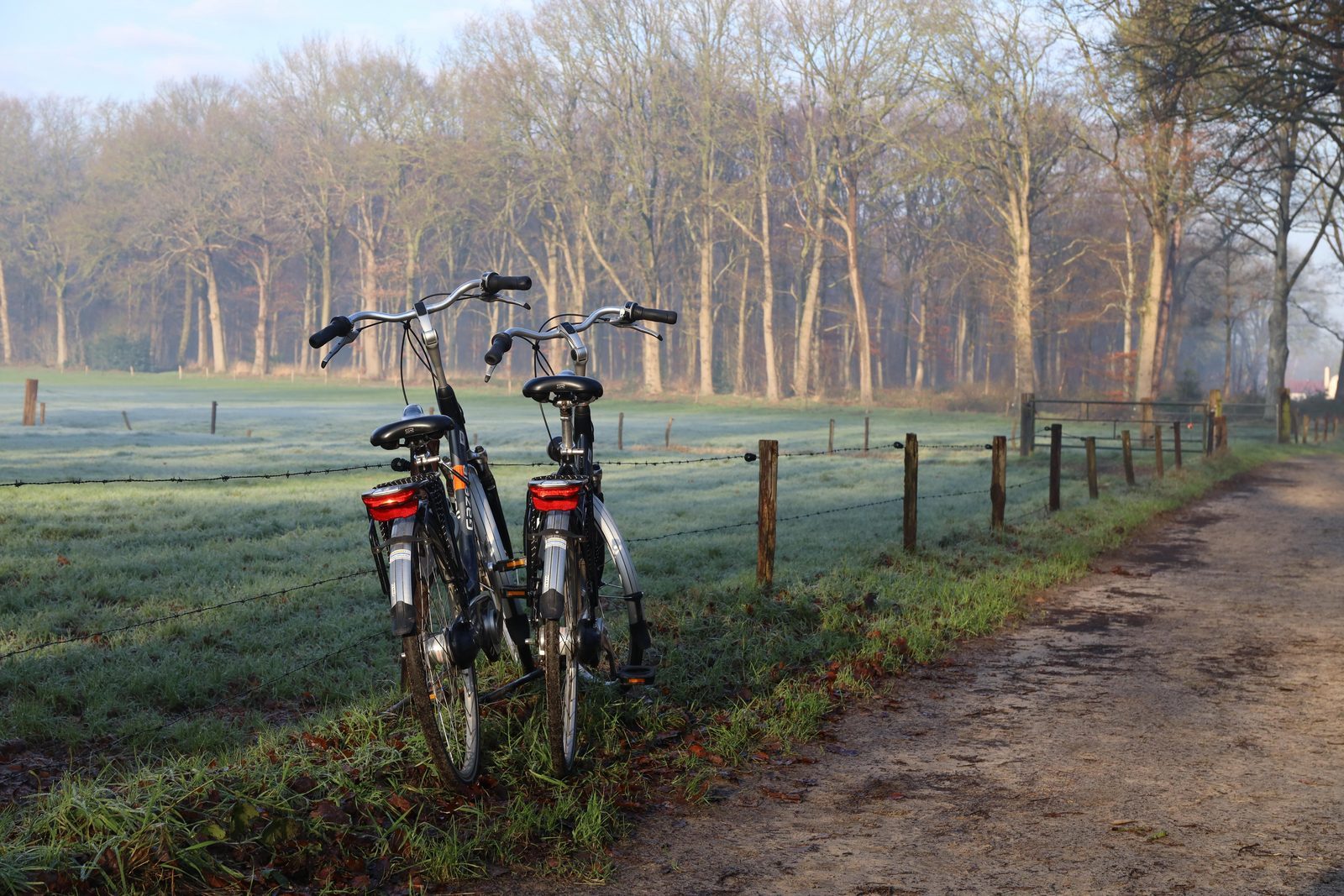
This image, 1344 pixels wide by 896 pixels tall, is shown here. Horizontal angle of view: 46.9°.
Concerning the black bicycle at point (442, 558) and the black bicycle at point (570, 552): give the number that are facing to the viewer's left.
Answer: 0

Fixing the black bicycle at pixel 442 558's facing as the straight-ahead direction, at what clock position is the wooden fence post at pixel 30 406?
The wooden fence post is roughly at 10 o'clock from the black bicycle.

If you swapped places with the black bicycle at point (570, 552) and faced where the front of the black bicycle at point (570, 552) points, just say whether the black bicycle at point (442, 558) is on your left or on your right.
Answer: on your left

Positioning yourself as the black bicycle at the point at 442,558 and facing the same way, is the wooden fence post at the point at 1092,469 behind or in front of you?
in front

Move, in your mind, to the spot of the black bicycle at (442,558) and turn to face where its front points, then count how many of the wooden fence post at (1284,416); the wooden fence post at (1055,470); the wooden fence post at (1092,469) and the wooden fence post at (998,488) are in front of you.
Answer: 4

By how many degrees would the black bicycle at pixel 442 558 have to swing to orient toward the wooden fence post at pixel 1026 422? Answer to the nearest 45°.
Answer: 0° — it already faces it

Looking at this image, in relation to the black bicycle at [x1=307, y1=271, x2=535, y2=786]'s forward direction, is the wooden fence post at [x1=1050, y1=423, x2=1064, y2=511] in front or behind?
in front

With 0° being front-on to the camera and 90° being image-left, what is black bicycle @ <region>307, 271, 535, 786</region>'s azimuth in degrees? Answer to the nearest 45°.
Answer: approximately 225°

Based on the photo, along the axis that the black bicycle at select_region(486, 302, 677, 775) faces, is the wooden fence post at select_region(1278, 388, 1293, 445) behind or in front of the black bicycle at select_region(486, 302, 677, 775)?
in front

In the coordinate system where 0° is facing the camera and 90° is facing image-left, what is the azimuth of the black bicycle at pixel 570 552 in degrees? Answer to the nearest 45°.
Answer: approximately 180°

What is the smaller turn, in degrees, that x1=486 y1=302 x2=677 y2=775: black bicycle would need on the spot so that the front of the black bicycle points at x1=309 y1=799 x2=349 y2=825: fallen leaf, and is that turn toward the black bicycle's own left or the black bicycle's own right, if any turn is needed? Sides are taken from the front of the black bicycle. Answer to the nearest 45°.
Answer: approximately 135° to the black bicycle's own left
